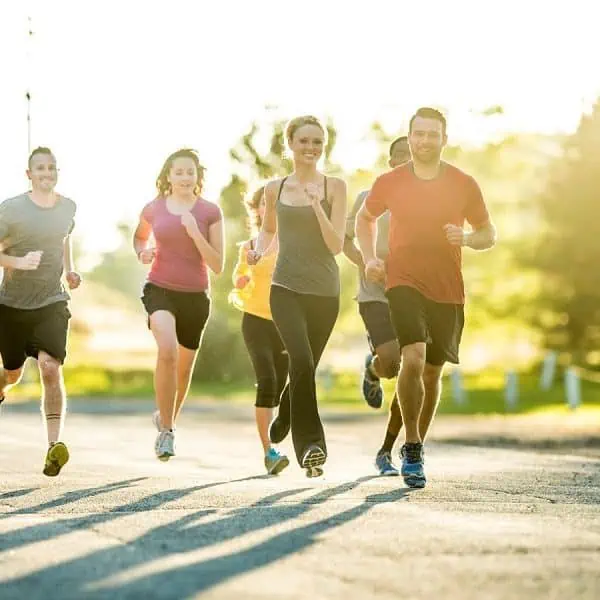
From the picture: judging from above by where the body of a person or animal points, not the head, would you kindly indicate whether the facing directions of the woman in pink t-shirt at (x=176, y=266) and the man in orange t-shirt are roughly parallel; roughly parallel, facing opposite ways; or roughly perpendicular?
roughly parallel

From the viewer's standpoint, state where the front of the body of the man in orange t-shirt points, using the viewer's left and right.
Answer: facing the viewer

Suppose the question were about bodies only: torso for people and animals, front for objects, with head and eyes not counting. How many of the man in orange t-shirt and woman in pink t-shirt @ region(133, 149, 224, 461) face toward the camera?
2

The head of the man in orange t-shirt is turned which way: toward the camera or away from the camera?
toward the camera

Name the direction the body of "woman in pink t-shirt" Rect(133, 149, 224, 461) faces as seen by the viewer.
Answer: toward the camera

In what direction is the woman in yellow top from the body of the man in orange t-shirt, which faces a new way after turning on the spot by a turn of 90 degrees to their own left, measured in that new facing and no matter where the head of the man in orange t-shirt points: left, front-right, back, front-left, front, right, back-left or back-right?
back-left

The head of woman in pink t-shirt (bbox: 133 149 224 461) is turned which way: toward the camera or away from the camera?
toward the camera

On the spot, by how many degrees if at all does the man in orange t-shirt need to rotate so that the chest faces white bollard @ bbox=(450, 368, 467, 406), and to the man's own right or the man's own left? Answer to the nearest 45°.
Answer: approximately 180°

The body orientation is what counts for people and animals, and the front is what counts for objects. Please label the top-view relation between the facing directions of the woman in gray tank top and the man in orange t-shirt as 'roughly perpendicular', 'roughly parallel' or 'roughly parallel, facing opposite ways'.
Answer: roughly parallel

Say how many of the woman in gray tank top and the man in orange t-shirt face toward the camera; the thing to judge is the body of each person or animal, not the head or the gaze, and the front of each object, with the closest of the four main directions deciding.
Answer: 2

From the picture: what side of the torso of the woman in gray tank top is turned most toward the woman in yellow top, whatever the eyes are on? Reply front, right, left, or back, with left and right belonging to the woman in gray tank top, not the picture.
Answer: back
